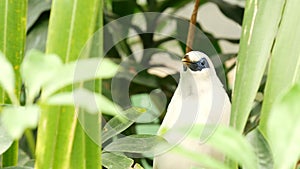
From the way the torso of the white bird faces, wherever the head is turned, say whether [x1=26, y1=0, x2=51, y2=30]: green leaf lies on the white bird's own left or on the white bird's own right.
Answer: on the white bird's own right

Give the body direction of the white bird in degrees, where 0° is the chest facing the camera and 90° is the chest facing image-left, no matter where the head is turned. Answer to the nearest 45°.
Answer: approximately 45°
